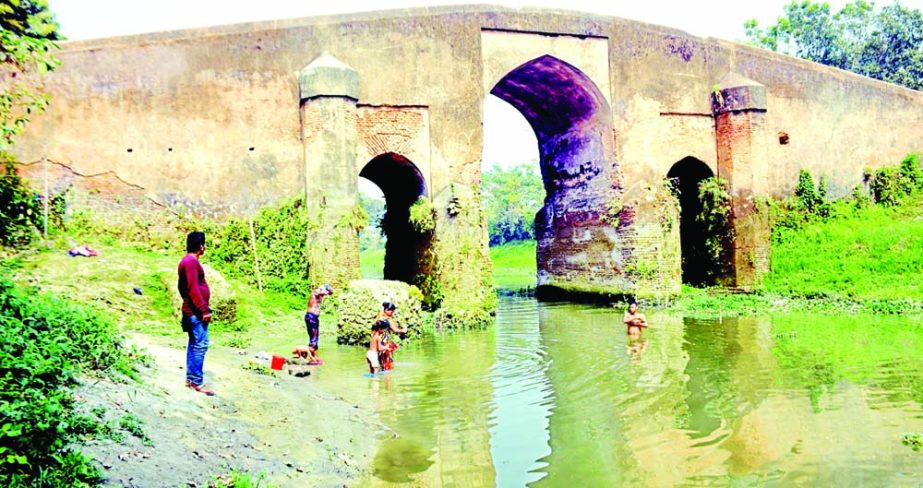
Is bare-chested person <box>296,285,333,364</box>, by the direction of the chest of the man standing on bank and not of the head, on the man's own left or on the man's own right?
on the man's own left

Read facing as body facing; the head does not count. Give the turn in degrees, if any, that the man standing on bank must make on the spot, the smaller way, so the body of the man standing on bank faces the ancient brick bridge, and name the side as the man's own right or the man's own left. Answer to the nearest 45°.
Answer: approximately 45° to the man's own left

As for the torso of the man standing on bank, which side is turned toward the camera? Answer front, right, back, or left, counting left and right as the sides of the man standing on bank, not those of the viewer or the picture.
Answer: right

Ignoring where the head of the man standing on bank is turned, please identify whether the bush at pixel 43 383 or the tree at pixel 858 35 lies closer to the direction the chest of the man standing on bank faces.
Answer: the tree
